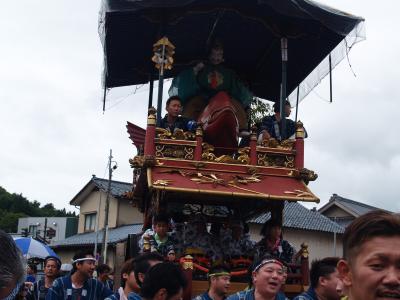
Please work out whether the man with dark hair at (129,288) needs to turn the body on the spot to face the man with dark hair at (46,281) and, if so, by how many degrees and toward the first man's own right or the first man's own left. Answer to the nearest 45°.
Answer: approximately 90° to the first man's own left

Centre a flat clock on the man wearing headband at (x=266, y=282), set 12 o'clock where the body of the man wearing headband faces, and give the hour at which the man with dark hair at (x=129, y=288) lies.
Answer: The man with dark hair is roughly at 4 o'clock from the man wearing headband.

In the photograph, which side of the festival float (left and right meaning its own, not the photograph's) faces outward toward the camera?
front

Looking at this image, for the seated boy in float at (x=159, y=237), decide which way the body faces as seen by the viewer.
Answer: toward the camera

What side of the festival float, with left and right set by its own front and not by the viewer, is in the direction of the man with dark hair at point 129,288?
front

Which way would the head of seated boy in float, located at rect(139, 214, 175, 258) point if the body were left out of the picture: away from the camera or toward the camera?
toward the camera

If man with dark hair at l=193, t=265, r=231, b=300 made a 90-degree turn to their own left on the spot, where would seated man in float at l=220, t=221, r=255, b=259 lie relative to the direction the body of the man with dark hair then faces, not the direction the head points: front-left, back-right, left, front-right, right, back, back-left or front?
front-left
